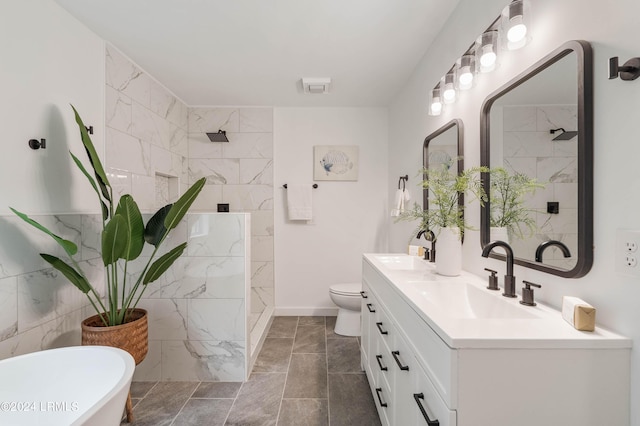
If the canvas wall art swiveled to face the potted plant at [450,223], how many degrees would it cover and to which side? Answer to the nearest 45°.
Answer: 0° — it already faces it

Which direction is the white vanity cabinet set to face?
to the viewer's left

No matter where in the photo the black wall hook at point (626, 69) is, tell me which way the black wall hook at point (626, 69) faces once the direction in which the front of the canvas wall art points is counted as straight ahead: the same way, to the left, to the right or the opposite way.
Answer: to the right

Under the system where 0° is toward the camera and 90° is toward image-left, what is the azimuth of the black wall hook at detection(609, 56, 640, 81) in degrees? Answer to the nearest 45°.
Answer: approximately 45°

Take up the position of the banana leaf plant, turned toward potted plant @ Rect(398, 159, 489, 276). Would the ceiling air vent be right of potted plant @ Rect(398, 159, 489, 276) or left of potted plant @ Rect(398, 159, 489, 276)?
left
